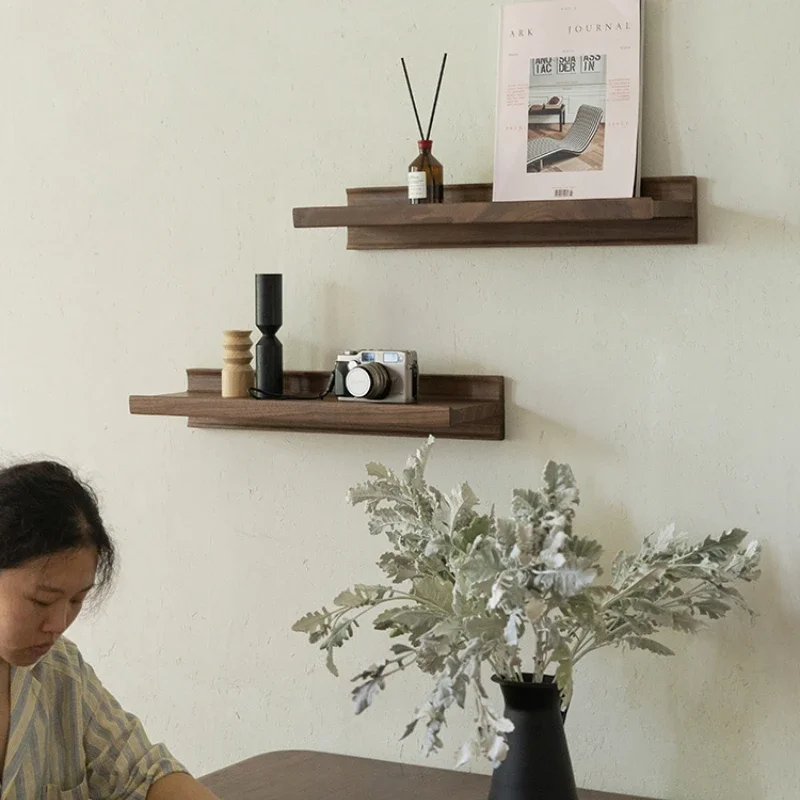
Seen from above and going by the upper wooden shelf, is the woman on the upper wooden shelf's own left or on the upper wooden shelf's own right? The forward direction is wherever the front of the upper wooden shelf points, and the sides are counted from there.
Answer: on the upper wooden shelf's own right

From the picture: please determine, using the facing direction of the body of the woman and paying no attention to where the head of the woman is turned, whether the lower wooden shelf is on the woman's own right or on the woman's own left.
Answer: on the woman's own left

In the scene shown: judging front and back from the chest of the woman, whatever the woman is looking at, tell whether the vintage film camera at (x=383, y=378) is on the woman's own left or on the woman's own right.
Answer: on the woman's own left

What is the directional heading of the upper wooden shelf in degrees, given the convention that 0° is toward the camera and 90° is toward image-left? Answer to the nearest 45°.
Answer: approximately 0°

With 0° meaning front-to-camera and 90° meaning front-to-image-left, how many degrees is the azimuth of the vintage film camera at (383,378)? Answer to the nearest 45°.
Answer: approximately 45°

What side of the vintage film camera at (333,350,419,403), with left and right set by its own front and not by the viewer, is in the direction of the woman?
front
